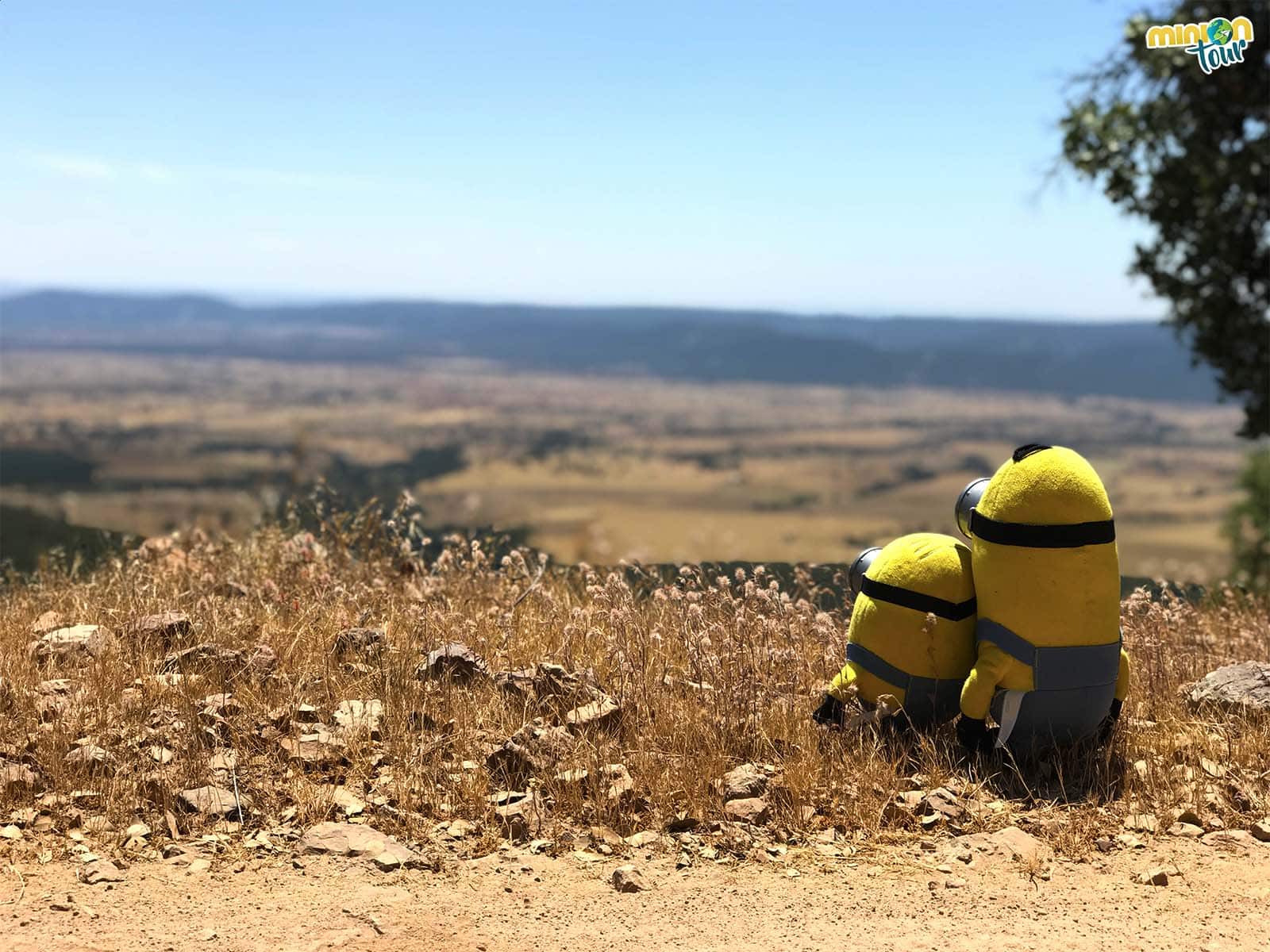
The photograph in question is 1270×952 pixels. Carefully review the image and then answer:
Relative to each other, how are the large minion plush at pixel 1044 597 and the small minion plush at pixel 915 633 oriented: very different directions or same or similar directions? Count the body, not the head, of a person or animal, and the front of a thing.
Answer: same or similar directions

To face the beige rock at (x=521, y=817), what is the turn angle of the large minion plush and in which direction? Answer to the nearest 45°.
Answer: approximately 90° to its left

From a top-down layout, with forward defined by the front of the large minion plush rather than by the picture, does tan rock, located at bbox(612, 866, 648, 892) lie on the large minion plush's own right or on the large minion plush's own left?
on the large minion plush's own left

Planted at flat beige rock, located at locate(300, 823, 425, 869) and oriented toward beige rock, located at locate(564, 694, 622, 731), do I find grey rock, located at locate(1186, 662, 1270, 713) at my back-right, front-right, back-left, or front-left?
front-right

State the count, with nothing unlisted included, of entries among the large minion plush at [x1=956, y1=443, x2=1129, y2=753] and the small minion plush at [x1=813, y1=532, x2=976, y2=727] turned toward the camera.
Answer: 0

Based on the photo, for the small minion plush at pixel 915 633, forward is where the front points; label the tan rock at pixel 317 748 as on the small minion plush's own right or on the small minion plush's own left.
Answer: on the small minion plush's own left

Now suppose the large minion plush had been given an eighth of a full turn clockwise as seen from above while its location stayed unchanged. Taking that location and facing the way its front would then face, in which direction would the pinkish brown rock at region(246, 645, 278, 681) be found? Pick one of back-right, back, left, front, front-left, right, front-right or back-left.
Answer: left

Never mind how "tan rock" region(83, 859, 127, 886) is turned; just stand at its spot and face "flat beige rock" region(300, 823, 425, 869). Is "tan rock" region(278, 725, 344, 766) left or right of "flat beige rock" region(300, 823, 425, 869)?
left

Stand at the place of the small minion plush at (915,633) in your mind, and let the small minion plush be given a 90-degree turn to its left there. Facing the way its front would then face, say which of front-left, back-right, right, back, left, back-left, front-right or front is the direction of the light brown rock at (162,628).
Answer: front-right

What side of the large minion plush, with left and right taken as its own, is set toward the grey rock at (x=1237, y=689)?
right

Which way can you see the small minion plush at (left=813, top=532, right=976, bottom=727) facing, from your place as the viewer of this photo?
facing away from the viewer and to the left of the viewer

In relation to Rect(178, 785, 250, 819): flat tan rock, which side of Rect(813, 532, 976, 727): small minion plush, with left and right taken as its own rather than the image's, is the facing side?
left

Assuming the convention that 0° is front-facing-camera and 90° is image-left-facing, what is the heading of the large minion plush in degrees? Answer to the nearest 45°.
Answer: approximately 135°

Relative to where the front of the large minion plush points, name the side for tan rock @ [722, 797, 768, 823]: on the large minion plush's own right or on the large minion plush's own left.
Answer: on the large minion plush's own left

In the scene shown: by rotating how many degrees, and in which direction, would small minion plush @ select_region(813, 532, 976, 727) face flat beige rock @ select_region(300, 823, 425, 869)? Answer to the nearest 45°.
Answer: approximately 90° to its left

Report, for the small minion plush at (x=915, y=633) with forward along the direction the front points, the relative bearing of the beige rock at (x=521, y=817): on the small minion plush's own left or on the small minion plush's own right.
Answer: on the small minion plush's own left

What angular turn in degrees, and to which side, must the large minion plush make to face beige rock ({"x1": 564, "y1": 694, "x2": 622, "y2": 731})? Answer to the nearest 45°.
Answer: approximately 45° to its left

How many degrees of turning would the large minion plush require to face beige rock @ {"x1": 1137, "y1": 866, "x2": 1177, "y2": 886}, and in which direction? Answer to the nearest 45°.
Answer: approximately 180°
